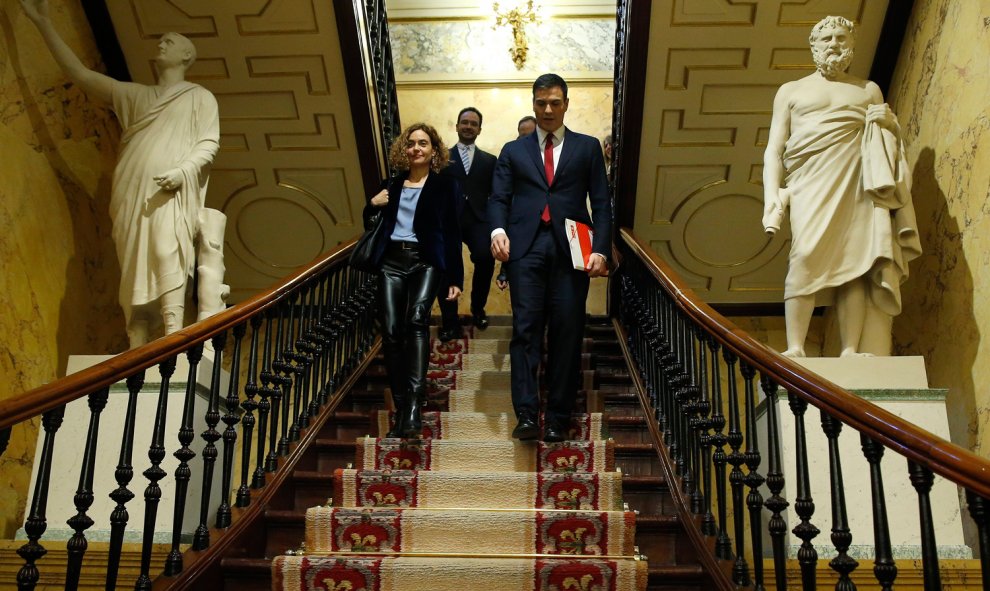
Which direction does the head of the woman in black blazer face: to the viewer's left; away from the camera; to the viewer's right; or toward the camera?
toward the camera

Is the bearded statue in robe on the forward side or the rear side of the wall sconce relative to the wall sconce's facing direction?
on the forward side

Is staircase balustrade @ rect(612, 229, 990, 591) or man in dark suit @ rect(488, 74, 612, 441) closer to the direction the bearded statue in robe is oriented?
the staircase balustrade

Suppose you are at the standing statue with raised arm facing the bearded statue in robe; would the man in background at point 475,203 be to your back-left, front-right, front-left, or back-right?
front-left

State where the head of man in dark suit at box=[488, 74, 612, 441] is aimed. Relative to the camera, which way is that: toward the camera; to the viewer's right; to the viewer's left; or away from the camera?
toward the camera

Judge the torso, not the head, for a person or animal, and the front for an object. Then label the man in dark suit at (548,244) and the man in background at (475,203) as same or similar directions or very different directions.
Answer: same or similar directions

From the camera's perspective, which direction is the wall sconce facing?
toward the camera

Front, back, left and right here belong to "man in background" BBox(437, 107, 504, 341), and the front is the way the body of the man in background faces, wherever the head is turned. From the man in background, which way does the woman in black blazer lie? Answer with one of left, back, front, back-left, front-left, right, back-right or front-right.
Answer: front

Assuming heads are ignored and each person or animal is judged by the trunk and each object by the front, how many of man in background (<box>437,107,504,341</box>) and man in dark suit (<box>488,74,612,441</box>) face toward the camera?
2

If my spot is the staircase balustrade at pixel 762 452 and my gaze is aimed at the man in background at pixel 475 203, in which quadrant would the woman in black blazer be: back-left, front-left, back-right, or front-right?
front-left

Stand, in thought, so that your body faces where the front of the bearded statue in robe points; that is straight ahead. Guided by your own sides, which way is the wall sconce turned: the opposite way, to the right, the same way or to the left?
the same way

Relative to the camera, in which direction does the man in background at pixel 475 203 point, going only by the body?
toward the camera

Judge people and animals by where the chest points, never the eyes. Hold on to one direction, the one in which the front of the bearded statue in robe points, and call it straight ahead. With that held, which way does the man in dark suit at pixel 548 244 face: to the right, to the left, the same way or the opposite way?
the same way

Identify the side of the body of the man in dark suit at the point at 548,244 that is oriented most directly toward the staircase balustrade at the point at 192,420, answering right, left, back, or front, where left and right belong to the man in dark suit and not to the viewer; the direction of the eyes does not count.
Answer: right

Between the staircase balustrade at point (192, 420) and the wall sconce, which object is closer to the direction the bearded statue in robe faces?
the staircase balustrade

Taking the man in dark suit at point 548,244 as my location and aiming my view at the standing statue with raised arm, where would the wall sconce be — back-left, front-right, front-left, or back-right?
front-right
